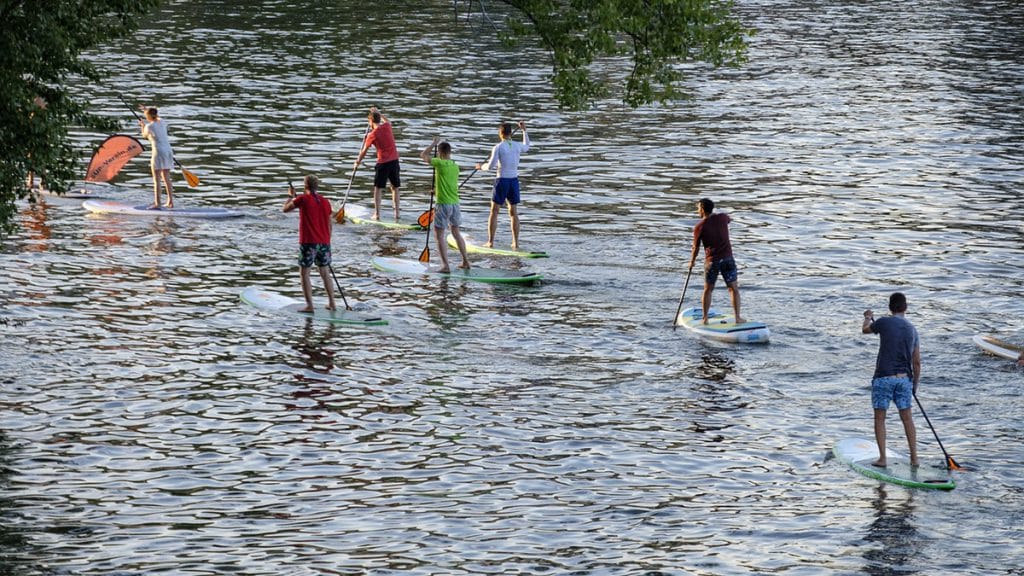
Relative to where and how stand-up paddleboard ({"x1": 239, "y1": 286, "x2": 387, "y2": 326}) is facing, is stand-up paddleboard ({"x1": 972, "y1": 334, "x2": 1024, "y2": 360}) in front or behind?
behind

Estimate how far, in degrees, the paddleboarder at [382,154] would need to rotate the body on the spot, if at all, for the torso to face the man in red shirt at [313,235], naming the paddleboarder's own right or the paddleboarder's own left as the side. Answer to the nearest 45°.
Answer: approximately 135° to the paddleboarder's own left

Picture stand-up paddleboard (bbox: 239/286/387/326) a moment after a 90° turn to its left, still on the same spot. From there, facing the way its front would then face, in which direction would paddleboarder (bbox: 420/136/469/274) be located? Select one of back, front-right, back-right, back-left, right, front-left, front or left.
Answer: back-left

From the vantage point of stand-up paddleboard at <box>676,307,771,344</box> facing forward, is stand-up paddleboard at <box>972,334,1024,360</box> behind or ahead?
behind

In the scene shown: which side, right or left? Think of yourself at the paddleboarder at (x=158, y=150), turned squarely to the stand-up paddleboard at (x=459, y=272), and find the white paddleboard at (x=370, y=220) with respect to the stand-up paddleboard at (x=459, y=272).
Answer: left

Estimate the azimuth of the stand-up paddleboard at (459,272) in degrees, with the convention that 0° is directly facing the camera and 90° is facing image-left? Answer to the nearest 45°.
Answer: approximately 90°

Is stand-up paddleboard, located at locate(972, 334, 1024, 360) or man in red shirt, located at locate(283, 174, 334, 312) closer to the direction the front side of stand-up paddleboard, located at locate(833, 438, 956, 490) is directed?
the man in red shirt

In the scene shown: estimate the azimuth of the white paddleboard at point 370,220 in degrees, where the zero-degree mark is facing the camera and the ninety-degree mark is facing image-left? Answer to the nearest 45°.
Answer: approximately 90°

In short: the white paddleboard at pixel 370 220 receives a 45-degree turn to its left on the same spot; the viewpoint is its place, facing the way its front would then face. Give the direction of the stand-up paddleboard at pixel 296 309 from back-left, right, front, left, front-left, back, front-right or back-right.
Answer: front-left

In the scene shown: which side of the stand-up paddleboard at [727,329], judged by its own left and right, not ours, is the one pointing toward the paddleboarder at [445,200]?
front
